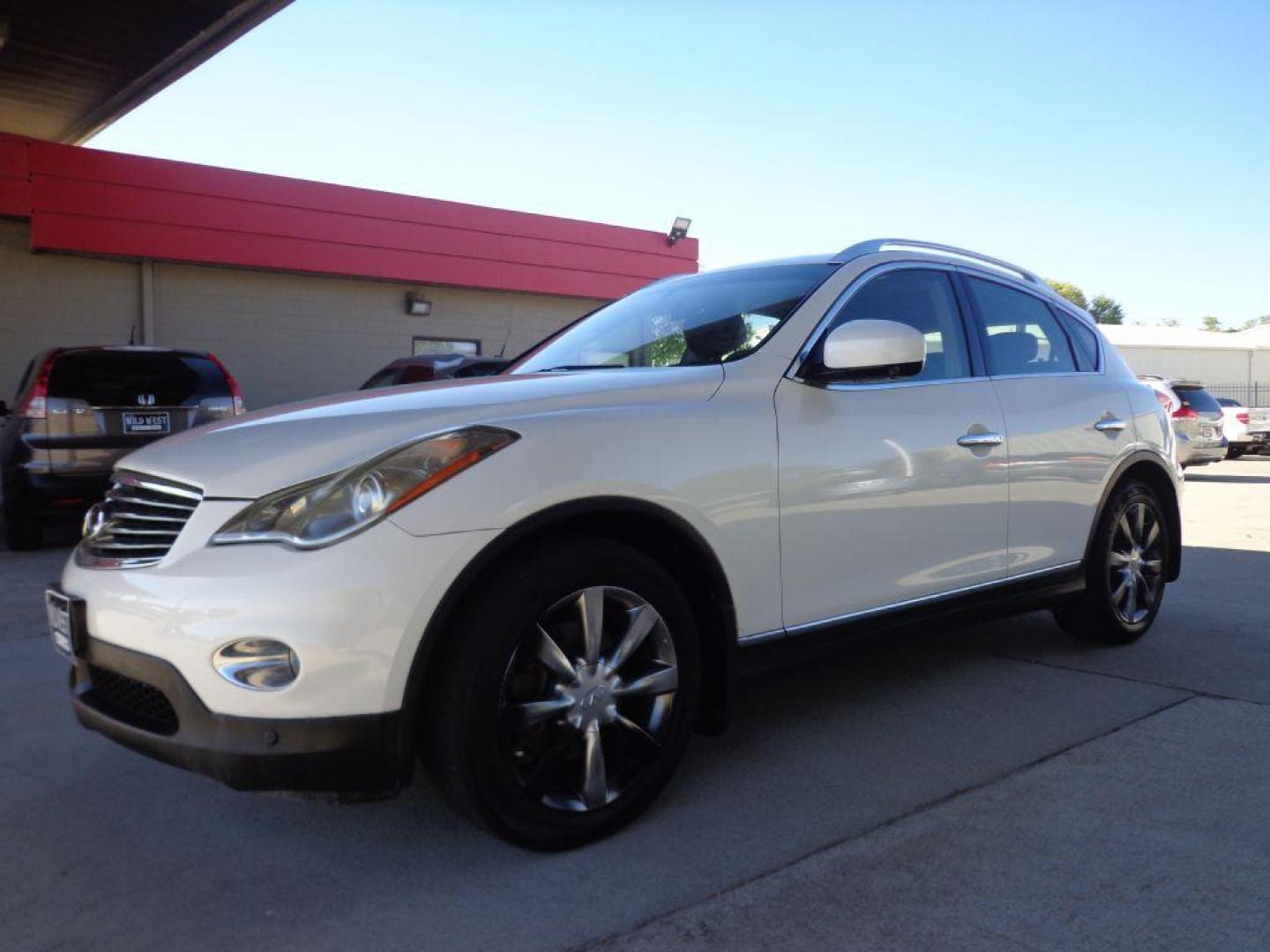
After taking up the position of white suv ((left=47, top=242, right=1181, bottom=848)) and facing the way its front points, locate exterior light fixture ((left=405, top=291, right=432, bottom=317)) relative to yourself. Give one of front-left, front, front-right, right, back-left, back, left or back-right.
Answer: back-right

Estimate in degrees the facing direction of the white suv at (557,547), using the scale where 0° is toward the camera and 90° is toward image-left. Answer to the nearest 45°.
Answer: approximately 45°

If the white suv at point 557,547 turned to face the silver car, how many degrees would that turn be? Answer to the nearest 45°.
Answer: approximately 180°

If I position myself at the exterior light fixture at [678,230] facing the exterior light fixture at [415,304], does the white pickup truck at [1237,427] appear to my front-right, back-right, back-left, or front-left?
back-left

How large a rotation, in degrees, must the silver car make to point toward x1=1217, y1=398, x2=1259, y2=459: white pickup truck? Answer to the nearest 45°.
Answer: approximately 45° to its right

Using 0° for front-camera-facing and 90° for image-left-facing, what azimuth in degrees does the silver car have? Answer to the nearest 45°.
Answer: approximately 135°

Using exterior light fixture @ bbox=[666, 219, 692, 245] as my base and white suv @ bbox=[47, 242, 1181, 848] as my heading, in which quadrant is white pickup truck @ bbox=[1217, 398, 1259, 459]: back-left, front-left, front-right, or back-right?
back-left

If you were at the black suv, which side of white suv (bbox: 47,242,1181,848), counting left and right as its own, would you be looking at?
right

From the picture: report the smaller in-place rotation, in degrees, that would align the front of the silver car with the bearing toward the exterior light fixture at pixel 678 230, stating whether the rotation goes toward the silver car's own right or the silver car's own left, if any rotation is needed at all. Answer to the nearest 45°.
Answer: approximately 45° to the silver car's own left

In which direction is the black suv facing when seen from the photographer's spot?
facing away from the viewer

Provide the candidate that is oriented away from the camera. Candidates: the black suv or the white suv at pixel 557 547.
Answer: the black suv

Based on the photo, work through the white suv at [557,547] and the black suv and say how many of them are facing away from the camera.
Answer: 1

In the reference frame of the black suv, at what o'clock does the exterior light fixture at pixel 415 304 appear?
The exterior light fixture is roughly at 1 o'clock from the black suv.

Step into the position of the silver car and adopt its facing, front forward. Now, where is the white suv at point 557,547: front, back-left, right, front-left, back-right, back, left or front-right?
back-left

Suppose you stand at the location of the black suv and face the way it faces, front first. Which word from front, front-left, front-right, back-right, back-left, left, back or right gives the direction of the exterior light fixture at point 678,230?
front-right

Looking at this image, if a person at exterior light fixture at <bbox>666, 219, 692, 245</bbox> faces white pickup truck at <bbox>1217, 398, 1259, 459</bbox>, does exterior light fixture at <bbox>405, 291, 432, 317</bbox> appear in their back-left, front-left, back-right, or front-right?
back-right
